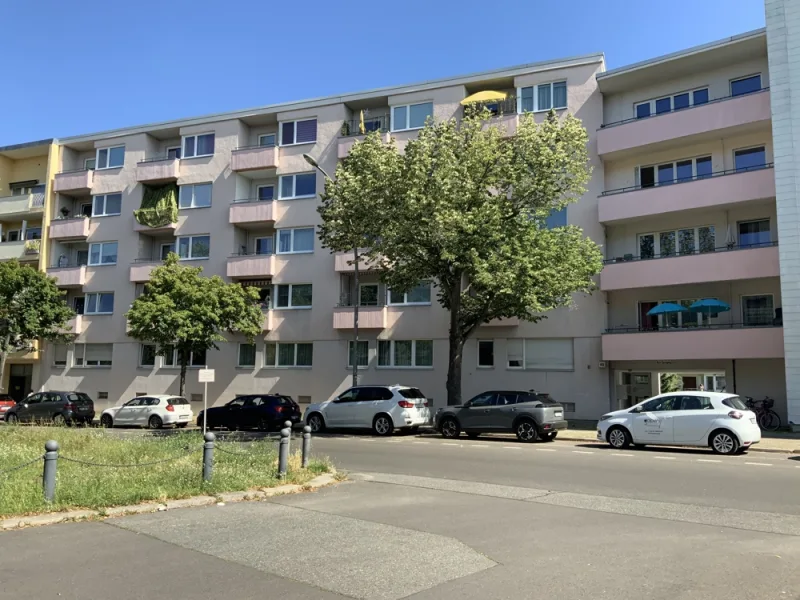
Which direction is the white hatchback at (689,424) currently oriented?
to the viewer's left

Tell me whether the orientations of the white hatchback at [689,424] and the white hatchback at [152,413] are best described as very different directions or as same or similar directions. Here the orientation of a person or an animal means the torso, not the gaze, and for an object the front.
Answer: same or similar directions

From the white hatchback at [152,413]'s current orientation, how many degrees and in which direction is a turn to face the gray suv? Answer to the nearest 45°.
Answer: approximately 180°

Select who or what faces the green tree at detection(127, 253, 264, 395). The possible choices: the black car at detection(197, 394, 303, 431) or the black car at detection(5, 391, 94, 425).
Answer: the black car at detection(197, 394, 303, 431)

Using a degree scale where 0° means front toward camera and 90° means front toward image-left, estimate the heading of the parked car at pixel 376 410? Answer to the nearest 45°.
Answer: approximately 135°

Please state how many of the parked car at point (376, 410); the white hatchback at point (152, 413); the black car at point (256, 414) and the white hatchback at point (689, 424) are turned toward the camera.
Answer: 0

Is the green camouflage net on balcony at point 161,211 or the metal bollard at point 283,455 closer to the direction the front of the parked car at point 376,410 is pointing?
the green camouflage net on balcony

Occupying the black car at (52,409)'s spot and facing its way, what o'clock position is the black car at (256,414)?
the black car at (256,414) is roughly at 6 o'clock from the black car at (52,409).

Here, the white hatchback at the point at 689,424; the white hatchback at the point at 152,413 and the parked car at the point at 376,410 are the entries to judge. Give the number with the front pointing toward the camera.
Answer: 0

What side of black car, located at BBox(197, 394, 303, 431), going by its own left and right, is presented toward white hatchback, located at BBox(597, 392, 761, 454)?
back

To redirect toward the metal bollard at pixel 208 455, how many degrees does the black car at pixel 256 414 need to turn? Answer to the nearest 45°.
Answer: approximately 135° to its left

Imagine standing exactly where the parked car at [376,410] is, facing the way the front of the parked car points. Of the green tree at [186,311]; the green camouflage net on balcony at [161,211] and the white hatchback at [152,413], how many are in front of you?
3

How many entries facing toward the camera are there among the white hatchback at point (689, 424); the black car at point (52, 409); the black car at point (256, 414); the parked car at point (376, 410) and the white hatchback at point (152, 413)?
0

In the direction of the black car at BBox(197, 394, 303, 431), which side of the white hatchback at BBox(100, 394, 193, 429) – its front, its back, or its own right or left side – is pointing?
back

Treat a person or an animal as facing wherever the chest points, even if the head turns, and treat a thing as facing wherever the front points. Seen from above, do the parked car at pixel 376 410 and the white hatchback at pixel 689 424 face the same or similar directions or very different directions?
same or similar directions

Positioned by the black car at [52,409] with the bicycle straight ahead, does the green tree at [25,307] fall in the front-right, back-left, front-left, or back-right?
back-left

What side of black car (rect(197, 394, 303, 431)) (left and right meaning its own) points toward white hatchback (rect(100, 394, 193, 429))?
front

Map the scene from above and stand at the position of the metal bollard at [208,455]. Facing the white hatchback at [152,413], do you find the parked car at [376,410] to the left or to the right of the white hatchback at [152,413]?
right

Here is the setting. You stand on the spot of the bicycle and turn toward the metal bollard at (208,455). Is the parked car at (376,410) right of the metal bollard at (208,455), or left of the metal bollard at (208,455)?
right

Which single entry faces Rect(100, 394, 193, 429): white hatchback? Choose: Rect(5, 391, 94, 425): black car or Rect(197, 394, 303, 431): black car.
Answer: Rect(197, 394, 303, 431): black car

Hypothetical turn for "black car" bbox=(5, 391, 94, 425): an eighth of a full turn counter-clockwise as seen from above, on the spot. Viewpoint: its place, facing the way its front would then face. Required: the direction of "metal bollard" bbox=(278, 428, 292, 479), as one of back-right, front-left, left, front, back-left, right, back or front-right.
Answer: left
